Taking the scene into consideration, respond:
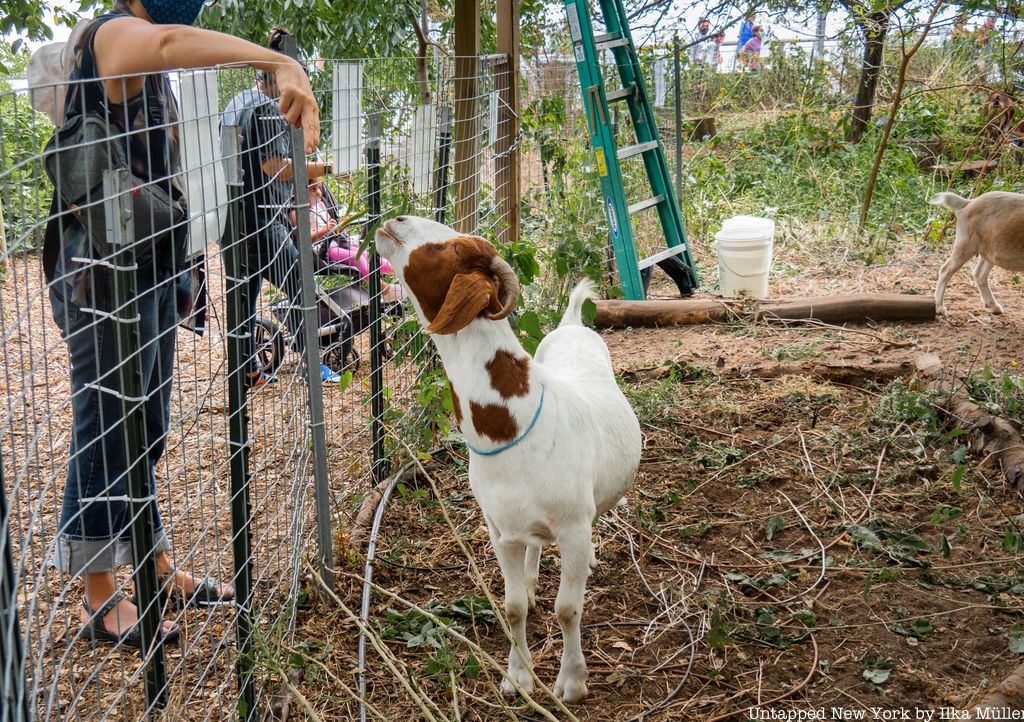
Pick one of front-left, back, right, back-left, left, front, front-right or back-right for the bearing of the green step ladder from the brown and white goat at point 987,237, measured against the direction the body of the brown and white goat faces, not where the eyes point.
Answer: back

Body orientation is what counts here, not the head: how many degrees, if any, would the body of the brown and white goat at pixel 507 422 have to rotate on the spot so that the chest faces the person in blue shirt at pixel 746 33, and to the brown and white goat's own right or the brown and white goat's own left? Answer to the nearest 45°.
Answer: approximately 135° to the brown and white goat's own right

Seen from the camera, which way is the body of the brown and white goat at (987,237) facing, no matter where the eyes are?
to the viewer's right

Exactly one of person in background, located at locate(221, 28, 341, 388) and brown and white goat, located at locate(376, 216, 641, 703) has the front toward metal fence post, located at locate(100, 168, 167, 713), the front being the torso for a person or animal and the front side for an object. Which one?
the brown and white goat

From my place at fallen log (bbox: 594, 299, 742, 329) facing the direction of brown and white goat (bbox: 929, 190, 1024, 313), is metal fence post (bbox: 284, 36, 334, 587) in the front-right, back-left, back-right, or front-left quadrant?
back-right

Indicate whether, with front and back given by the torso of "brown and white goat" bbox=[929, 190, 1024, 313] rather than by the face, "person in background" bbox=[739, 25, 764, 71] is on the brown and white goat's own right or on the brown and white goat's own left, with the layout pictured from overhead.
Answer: on the brown and white goat's own left

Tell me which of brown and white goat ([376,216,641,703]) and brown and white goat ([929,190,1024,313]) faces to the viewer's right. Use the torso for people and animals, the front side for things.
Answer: brown and white goat ([929,190,1024,313])

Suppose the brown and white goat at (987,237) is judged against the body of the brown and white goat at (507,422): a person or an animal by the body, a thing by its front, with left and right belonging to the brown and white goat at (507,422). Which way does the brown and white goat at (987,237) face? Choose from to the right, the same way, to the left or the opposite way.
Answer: to the left

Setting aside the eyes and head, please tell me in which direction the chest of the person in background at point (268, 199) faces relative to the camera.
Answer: to the viewer's right

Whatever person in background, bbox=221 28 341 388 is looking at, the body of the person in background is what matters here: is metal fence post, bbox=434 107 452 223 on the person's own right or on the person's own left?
on the person's own left

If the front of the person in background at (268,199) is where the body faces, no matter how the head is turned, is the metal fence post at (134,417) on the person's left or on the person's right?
on the person's right

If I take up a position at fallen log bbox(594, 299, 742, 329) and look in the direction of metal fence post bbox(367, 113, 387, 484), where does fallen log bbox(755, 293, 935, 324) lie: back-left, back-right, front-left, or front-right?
back-left

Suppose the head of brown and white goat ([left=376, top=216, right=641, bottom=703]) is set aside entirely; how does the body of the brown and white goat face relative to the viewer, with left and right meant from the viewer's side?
facing the viewer and to the left of the viewer

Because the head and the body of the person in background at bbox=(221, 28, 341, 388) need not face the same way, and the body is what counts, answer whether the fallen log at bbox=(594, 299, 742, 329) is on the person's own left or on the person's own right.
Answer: on the person's own left
